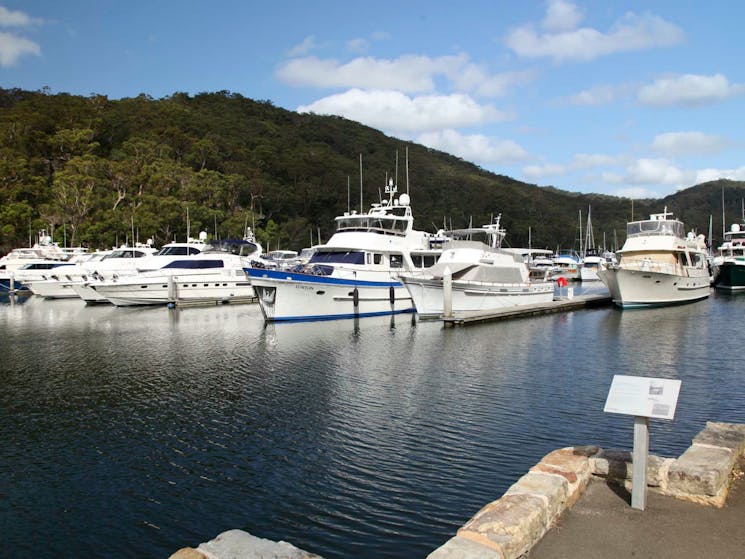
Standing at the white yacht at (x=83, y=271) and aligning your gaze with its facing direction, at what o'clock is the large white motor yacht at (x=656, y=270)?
The large white motor yacht is roughly at 7 o'clock from the white yacht.

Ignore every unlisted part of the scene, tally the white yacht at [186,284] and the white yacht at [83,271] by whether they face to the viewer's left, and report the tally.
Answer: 2

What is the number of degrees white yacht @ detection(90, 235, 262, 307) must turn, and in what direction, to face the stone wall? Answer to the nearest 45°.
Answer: approximately 90° to its left

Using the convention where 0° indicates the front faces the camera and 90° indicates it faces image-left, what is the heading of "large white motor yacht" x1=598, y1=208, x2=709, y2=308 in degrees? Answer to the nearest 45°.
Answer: approximately 45°

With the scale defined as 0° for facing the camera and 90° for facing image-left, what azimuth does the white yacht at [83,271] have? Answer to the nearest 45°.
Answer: approximately 90°

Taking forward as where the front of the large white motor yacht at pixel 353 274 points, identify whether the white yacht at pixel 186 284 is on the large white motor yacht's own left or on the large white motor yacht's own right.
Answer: on the large white motor yacht's own right

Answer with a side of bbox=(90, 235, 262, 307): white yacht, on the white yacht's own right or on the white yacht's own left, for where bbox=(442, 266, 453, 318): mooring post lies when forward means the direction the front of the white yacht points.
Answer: on the white yacht's own left

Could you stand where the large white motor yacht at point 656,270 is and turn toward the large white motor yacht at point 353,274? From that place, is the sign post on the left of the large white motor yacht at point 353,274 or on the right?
left

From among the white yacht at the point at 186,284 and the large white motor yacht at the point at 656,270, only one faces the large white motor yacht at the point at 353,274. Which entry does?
the large white motor yacht at the point at 656,270
